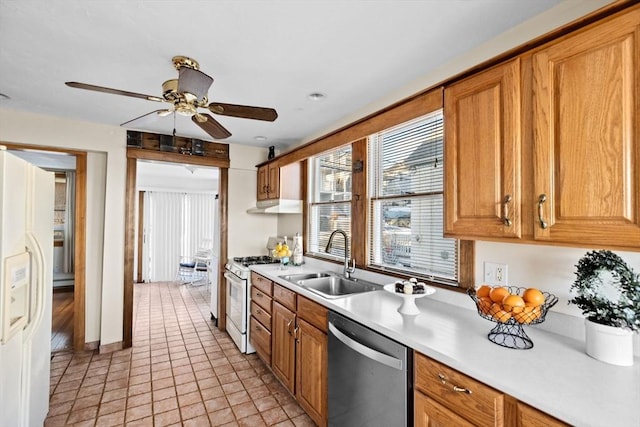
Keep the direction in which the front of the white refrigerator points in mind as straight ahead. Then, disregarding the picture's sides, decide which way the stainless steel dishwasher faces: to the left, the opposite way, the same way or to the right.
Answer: the opposite way

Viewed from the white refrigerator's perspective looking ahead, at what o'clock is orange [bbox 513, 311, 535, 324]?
The orange is roughly at 2 o'clock from the white refrigerator.

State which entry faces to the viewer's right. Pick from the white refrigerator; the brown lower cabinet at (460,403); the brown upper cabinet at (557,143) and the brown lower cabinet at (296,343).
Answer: the white refrigerator

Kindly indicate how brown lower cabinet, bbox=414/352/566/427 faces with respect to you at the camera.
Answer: facing the viewer and to the left of the viewer

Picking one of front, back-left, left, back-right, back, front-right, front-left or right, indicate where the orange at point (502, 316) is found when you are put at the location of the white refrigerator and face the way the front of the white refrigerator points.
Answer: front-right

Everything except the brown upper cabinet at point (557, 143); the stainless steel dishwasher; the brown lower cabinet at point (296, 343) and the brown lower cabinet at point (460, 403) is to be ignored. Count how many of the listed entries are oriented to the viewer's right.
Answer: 0

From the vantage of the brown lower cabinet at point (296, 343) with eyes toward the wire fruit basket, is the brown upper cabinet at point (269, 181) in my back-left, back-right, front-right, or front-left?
back-left

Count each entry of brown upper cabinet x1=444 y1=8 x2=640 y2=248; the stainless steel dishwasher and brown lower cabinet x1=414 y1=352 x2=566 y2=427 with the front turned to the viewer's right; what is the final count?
0

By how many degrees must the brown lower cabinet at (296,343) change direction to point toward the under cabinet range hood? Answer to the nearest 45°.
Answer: approximately 135° to its right

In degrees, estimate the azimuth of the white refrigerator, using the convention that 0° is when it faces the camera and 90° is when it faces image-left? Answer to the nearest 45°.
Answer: approximately 270°

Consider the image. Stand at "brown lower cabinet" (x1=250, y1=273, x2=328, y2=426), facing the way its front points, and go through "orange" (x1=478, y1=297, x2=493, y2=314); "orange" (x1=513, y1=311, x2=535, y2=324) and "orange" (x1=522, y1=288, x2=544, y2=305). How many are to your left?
3

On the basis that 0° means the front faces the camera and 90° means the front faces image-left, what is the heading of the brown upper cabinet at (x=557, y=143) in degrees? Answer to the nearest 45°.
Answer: approximately 45°
